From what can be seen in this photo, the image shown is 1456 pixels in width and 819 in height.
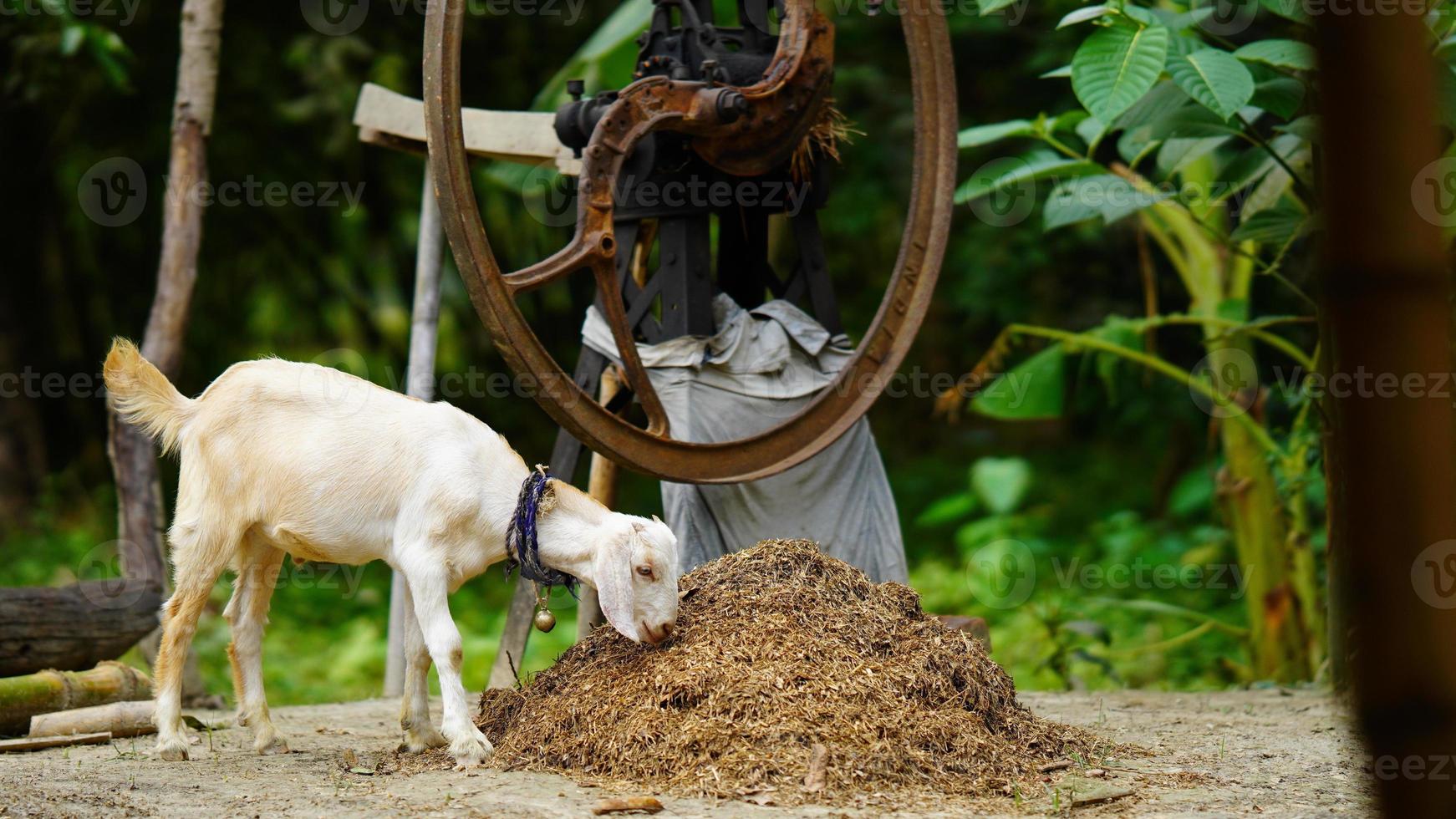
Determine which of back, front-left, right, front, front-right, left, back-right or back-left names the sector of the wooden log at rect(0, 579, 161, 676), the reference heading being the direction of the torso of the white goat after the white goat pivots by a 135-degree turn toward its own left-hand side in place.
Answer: front

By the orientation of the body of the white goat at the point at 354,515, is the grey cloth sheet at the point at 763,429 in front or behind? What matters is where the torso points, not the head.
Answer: in front

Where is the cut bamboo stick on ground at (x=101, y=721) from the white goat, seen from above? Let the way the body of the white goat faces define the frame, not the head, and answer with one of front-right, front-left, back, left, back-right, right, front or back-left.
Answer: back-left

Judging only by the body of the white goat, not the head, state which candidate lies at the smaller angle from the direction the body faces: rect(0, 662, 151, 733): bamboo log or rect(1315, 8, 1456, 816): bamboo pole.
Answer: the bamboo pole

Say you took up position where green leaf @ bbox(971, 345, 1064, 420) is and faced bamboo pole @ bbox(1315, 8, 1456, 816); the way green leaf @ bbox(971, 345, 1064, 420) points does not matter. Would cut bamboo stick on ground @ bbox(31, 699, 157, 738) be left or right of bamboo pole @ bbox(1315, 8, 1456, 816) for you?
right

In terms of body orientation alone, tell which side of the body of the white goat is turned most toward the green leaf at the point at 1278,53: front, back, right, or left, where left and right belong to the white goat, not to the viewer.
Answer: front

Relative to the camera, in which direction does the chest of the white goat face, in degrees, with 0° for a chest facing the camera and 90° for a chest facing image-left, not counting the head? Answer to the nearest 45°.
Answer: approximately 270°

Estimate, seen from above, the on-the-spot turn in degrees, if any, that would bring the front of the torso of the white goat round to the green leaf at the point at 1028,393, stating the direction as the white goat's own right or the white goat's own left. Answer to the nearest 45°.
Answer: approximately 45° to the white goat's own left

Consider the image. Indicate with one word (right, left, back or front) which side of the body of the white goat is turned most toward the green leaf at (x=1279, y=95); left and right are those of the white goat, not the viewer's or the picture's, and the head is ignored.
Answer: front

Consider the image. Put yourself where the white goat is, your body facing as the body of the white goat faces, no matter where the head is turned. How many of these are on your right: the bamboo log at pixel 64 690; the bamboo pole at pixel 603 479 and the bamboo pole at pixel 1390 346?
1

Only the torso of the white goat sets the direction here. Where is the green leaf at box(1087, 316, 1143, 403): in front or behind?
in front
